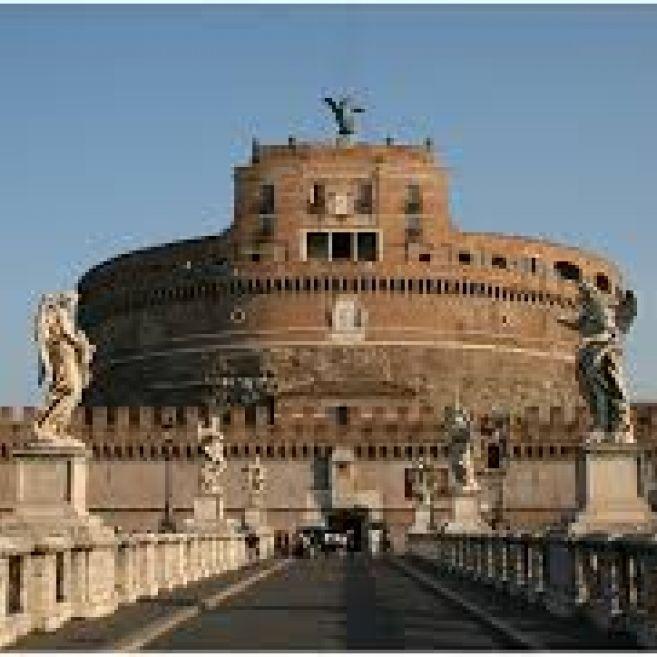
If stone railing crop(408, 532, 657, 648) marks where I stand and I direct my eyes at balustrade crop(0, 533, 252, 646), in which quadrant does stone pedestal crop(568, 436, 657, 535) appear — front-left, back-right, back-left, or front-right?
back-right

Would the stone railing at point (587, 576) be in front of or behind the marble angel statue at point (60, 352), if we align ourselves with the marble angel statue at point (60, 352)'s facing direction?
in front

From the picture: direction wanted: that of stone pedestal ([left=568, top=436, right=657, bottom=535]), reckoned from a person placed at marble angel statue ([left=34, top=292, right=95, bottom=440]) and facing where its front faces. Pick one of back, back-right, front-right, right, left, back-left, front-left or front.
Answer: front-left

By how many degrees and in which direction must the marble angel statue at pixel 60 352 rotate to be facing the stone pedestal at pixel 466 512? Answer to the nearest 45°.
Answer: approximately 90° to its left

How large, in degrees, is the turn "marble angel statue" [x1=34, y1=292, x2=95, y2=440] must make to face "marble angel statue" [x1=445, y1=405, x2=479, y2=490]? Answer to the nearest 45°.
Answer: approximately 90° to its left
